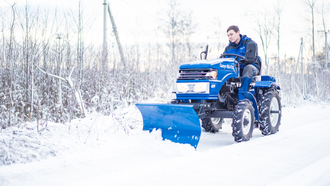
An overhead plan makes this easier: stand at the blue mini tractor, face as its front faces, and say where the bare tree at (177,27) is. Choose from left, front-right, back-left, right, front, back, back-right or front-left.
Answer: back-right

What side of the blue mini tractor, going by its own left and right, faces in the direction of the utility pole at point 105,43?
right

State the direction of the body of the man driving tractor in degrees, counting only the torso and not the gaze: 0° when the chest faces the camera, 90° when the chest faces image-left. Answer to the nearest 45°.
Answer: approximately 45°

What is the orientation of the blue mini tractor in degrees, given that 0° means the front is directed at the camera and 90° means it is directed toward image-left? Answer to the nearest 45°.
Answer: approximately 45°

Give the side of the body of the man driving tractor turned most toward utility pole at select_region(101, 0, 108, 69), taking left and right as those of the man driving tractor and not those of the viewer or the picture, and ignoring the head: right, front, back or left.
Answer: right

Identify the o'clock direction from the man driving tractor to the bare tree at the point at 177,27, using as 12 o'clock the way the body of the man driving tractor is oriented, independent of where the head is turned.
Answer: The bare tree is roughly at 4 o'clock from the man driving tractor.
